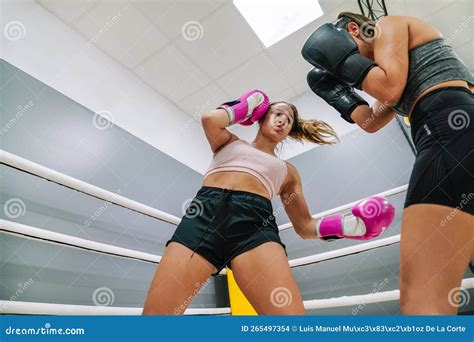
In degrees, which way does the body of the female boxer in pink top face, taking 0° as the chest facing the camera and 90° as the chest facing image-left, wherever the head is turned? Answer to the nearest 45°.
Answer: approximately 0°

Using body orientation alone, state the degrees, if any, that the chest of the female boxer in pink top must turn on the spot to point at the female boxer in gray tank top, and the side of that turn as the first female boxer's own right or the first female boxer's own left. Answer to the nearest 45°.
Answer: approximately 45° to the first female boxer's own left

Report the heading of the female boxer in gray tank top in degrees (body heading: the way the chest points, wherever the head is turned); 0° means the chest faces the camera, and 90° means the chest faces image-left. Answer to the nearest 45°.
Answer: approximately 90°

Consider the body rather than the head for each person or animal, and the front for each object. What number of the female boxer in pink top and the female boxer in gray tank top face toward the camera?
1
